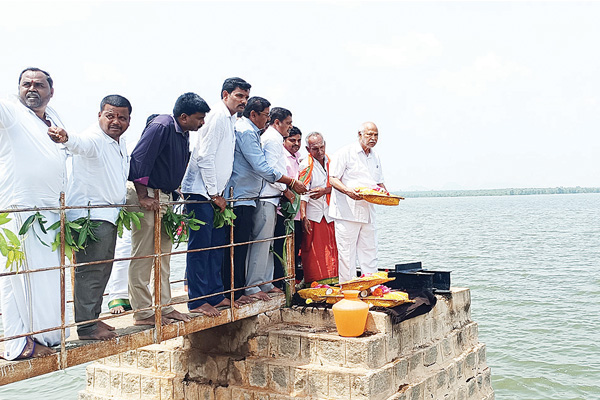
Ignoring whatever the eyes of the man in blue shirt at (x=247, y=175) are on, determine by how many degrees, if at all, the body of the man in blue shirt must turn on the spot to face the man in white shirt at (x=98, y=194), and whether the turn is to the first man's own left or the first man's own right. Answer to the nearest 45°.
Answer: approximately 135° to the first man's own right

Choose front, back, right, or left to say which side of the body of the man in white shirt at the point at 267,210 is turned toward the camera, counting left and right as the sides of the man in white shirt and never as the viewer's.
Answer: right

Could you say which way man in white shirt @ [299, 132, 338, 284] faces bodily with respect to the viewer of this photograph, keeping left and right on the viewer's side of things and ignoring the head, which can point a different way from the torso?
facing the viewer and to the right of the viewer

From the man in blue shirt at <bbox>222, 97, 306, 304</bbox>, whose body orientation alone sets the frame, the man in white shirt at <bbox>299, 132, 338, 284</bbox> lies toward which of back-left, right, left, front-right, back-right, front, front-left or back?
front-left

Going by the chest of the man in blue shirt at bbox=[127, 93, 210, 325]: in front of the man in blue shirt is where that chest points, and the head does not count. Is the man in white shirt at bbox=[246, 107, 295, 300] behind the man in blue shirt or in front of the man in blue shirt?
in front

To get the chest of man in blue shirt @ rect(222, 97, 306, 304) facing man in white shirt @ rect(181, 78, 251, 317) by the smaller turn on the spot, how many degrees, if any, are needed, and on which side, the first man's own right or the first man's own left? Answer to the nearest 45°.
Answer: approximately 135° to the first man's own right

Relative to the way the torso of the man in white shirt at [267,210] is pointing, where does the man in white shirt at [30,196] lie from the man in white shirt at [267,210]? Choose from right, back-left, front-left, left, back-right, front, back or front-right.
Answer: back-right

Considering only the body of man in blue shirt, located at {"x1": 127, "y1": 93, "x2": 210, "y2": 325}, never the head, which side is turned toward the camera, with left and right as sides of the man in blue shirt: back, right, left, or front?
right

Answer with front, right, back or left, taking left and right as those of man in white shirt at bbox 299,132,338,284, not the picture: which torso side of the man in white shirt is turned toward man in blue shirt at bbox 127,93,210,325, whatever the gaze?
right

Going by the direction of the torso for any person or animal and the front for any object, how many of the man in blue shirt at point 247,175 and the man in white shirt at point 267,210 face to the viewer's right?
2

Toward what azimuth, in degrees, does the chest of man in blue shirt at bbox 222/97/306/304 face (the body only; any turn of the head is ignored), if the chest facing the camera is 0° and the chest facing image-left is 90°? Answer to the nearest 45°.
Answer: approximately 270°

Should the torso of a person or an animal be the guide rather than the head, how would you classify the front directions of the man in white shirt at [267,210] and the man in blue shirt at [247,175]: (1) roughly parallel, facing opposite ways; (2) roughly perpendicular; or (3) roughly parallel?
roughly parallel

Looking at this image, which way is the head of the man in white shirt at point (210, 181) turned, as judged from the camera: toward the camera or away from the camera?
toward the camera

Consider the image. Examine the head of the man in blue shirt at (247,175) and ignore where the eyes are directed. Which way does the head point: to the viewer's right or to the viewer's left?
to the viewer's right

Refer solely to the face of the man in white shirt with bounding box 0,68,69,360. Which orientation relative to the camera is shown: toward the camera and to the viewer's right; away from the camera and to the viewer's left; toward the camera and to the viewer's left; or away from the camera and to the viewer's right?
toward the camera and to the viewer's left
